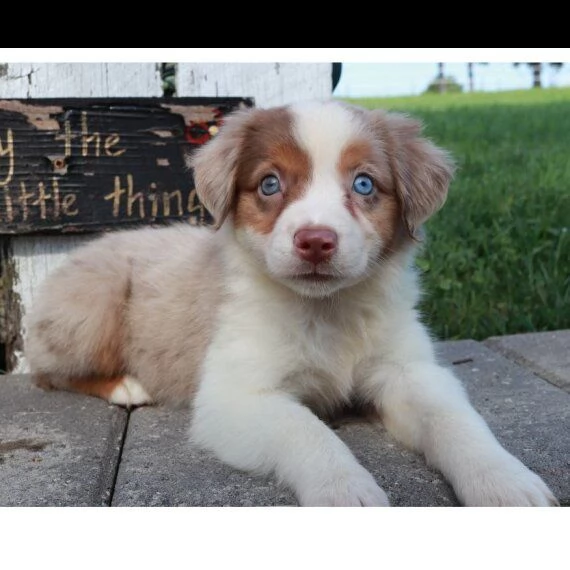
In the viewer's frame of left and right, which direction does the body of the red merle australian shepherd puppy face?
facing the viewer and to the right of the viewer

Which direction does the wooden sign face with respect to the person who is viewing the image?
facing the viewer

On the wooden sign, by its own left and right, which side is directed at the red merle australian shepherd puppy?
front

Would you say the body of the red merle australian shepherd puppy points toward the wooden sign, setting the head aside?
no

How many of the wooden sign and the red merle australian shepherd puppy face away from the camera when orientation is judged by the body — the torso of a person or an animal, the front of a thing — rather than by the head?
0

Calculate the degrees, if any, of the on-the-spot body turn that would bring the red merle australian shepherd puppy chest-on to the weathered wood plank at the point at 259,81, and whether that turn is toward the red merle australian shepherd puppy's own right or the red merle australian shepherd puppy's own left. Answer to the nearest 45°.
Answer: approximately 135° to the red merle australian shepherd puppy's own left
